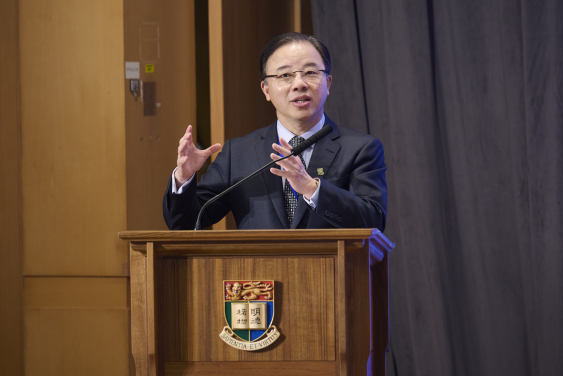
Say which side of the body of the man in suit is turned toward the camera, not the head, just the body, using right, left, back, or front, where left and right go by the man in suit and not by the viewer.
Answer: front

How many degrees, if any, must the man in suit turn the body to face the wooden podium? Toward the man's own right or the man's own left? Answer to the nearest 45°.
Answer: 0° — they already face it

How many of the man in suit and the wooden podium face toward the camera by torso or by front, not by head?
2

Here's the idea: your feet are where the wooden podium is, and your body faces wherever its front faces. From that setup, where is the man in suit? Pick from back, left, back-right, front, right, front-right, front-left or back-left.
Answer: back
